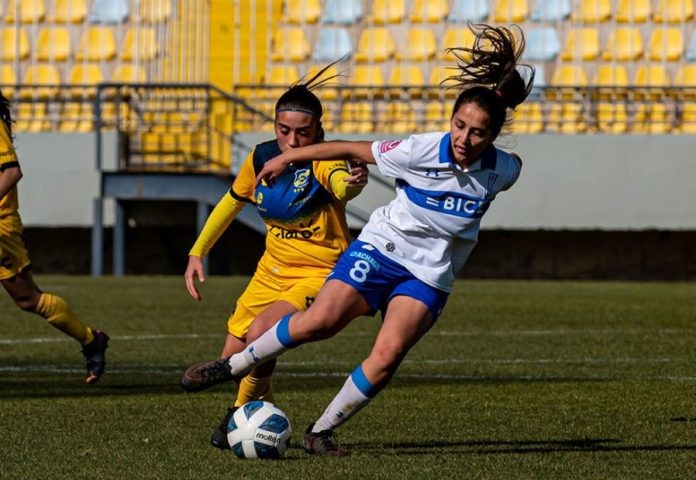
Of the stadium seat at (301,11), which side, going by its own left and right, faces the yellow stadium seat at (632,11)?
left

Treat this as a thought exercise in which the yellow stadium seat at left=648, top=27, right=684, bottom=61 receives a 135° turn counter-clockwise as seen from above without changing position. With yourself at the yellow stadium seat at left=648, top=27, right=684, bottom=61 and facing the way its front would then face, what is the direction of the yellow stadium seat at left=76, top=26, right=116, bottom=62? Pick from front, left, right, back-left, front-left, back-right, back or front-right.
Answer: back-left

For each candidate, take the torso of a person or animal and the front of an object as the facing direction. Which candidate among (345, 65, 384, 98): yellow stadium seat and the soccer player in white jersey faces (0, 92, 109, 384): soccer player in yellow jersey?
the yellow stadium seat

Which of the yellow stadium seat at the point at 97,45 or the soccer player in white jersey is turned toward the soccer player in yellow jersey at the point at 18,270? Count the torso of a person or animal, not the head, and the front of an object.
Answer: the yellow stadium seat

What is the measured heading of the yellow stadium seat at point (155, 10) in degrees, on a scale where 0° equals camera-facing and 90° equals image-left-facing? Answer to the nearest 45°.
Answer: approximately 0°

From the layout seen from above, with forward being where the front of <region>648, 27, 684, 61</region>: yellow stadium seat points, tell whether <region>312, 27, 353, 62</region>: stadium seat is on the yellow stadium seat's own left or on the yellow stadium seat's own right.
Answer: on the yellow stadium seat's own right
